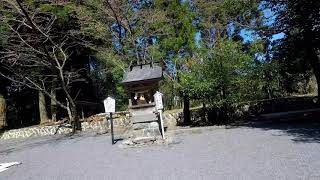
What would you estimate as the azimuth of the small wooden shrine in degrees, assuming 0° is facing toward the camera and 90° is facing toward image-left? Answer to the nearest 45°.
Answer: approximately 0°
